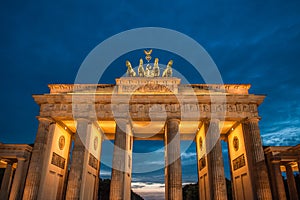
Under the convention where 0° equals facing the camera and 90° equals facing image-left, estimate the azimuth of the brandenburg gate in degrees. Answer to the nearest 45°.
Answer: approximately 0°

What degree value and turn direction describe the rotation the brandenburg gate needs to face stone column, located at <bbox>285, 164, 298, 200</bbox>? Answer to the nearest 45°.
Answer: approximately 90° to its left
